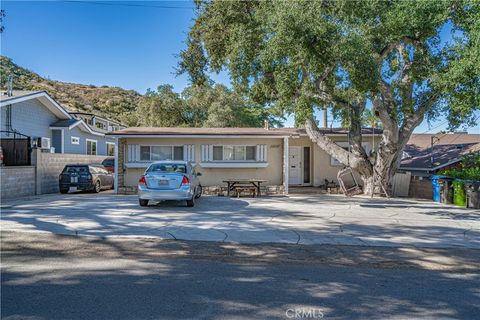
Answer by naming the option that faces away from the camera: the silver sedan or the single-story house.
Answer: the silver sedan

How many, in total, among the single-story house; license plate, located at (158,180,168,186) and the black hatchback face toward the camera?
2

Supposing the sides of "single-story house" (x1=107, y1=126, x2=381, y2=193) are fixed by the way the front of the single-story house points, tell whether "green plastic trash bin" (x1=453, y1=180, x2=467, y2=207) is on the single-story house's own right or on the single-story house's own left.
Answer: on the single-story house's own left

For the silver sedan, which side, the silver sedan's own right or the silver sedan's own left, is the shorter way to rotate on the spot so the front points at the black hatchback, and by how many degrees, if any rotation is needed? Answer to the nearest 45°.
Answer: approximately 45° to the silver sedan's own left

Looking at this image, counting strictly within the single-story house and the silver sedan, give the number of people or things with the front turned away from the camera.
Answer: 1

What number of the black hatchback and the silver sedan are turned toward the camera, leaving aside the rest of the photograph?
0

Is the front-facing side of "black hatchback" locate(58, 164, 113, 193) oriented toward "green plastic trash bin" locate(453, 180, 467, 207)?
no

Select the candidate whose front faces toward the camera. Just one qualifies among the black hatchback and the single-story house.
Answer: the single-story house

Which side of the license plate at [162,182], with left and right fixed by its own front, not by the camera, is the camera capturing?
front

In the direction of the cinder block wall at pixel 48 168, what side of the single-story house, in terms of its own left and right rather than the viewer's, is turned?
right

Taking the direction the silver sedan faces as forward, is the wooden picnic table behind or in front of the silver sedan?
in front

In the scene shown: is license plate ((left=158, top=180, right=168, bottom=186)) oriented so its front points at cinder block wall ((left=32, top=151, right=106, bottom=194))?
no

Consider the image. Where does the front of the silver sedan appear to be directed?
away from the camera

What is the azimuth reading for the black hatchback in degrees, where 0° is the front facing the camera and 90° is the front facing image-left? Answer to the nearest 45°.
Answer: approximately 225°

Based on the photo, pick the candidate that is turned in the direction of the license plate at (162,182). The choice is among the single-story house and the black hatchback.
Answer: the single-story house

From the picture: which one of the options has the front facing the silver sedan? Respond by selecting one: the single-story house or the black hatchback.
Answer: the single-story house

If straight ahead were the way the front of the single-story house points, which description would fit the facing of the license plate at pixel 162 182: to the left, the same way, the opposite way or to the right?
the same way
